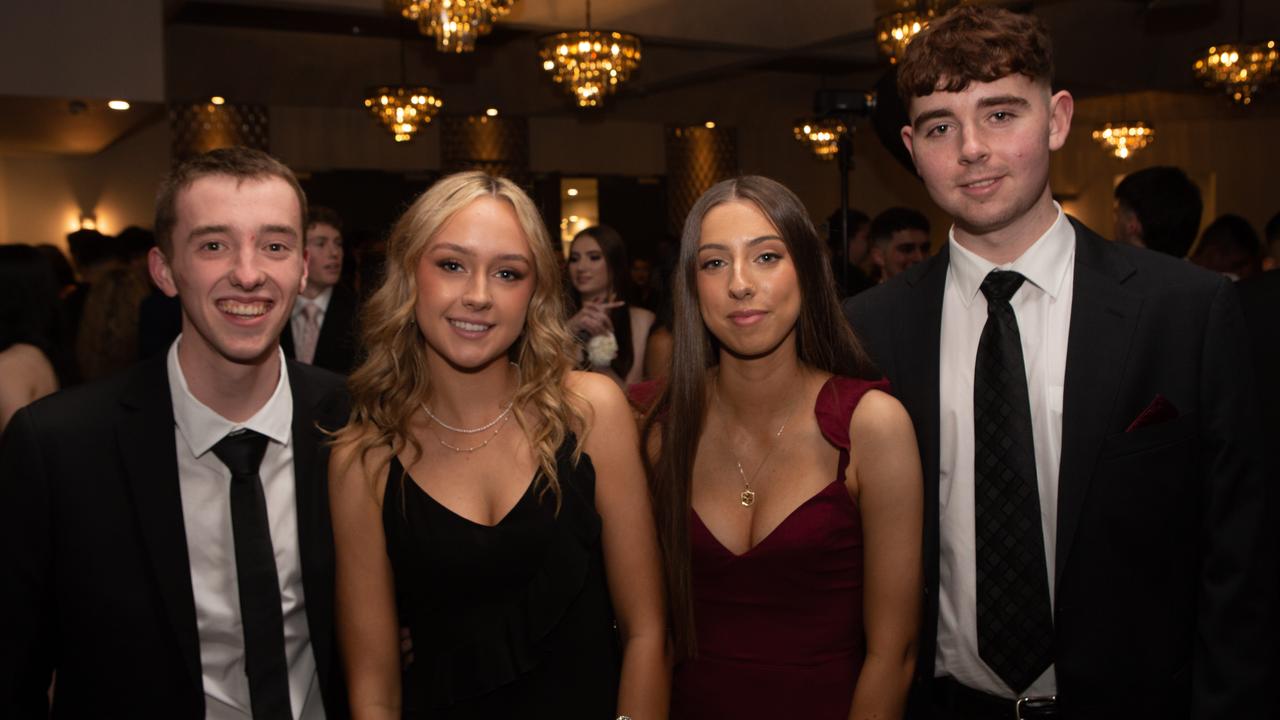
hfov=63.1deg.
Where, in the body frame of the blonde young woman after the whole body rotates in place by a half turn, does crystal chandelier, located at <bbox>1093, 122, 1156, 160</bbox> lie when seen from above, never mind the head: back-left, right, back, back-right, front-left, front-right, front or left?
front-right

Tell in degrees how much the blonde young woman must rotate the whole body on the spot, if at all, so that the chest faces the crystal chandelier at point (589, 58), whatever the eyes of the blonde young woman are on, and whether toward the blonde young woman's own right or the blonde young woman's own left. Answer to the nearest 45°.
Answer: approximately 180°

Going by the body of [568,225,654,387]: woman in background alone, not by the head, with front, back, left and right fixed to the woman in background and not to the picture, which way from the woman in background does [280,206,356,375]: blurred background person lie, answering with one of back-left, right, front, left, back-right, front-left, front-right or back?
front-right

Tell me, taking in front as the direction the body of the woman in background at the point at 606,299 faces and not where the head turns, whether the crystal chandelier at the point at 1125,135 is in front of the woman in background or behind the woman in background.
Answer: behind

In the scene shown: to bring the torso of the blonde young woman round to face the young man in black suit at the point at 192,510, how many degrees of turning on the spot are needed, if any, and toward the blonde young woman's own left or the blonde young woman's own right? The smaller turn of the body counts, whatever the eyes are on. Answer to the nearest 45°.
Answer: approximately 90° to the blonde young woman's own right

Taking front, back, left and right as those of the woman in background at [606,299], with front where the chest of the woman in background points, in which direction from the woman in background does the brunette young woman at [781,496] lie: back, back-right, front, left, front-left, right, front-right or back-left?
front-left

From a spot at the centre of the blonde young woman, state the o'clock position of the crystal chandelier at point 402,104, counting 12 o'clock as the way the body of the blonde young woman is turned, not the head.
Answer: The crystal chandelier is roughly at 6 o'clock from the blonde young woman.

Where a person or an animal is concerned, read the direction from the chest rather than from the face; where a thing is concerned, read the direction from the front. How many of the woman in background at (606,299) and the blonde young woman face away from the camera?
0

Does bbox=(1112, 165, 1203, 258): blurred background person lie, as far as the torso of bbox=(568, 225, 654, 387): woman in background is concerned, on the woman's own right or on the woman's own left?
on the woman's own left

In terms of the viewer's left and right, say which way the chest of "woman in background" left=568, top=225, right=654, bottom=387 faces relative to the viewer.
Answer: facing the viewer and to the left of the viewer

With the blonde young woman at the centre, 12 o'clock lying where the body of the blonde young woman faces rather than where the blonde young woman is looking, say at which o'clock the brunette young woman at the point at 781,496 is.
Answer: The brunette young woman is roughly at 9 o'clock from the blonde young woman.
